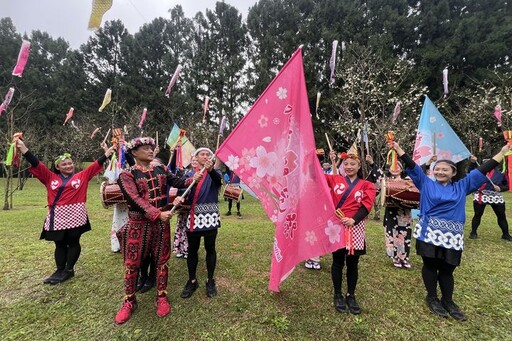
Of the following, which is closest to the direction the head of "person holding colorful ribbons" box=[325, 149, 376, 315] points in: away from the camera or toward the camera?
toward the camera

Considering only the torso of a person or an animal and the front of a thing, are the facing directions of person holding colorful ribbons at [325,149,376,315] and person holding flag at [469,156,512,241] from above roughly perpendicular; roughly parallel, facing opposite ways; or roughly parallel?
roughly parallel

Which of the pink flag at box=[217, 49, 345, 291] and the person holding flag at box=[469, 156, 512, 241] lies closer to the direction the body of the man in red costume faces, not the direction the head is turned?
the pink flag

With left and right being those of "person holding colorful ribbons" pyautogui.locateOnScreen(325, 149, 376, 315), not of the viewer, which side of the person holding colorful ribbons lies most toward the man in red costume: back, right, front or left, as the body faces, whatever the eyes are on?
right

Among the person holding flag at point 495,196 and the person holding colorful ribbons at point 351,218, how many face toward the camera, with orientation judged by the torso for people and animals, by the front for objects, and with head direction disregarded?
2

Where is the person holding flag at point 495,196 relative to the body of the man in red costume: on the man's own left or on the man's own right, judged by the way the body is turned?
on the man's own left

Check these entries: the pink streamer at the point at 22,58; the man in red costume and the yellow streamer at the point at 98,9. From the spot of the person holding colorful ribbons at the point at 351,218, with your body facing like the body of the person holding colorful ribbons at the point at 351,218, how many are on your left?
0

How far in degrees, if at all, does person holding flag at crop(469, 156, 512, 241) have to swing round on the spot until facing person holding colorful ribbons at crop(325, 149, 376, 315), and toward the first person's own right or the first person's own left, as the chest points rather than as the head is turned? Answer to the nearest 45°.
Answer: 0° — they already face them

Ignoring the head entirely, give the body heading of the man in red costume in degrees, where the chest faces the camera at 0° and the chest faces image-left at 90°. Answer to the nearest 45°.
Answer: approximately 315°

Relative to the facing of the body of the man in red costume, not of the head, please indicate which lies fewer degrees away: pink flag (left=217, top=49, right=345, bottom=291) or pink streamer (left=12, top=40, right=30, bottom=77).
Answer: the pink flag

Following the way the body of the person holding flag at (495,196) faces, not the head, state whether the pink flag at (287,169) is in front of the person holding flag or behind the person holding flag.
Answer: in front

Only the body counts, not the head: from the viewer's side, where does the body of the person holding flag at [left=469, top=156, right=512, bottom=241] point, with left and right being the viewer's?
facing the viewer

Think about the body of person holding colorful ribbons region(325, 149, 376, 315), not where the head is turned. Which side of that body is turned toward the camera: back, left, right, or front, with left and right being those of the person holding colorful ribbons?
front

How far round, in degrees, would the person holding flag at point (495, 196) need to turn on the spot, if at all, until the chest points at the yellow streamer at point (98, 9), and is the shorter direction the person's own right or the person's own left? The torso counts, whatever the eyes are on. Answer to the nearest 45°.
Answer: approximately 45° to the person's own right
